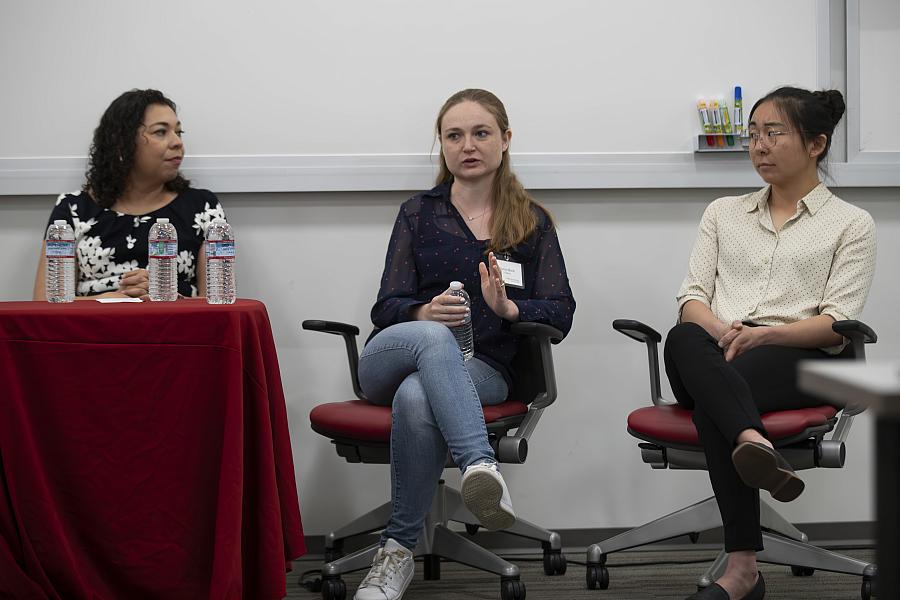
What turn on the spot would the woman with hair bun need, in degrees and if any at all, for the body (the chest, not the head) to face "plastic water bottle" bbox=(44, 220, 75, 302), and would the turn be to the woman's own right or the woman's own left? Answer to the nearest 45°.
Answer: approximately 45° to the woman's own right

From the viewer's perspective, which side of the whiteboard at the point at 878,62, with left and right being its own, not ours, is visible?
front

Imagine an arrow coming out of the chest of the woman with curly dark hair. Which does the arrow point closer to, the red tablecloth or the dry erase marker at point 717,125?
the red tablecloth

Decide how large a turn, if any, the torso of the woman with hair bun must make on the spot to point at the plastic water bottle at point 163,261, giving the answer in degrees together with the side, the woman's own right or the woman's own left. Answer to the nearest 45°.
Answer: approximately 45° to the woman's own right

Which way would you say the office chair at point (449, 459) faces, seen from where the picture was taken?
facing the viewer and to the left of the viewer

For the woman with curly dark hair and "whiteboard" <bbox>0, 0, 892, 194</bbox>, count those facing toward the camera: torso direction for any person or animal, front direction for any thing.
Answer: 2

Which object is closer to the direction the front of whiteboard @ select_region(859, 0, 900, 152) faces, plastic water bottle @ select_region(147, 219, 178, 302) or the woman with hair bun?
the woman with hair bun

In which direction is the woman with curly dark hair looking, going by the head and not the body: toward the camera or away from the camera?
toward the camera

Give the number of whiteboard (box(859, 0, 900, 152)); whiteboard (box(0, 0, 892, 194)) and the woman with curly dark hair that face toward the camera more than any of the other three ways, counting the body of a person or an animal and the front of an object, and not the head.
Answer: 3

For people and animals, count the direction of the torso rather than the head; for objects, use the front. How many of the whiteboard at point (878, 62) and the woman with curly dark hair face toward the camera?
2

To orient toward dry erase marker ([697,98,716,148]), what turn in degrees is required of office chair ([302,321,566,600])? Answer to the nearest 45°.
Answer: approximately 180°

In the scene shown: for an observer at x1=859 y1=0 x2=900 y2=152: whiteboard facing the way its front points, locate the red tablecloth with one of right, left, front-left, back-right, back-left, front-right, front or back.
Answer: front-right

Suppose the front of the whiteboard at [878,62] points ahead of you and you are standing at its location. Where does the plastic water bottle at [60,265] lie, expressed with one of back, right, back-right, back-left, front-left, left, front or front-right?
front-right

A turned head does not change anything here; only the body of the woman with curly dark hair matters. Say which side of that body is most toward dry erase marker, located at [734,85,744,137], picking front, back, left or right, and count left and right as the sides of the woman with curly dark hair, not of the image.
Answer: left

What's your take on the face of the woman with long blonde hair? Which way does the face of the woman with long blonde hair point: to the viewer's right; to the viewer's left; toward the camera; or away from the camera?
toward the camera

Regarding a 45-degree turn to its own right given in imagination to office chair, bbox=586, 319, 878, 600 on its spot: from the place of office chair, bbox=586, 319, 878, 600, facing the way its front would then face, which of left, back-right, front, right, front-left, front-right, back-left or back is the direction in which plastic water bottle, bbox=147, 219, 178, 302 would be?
front
